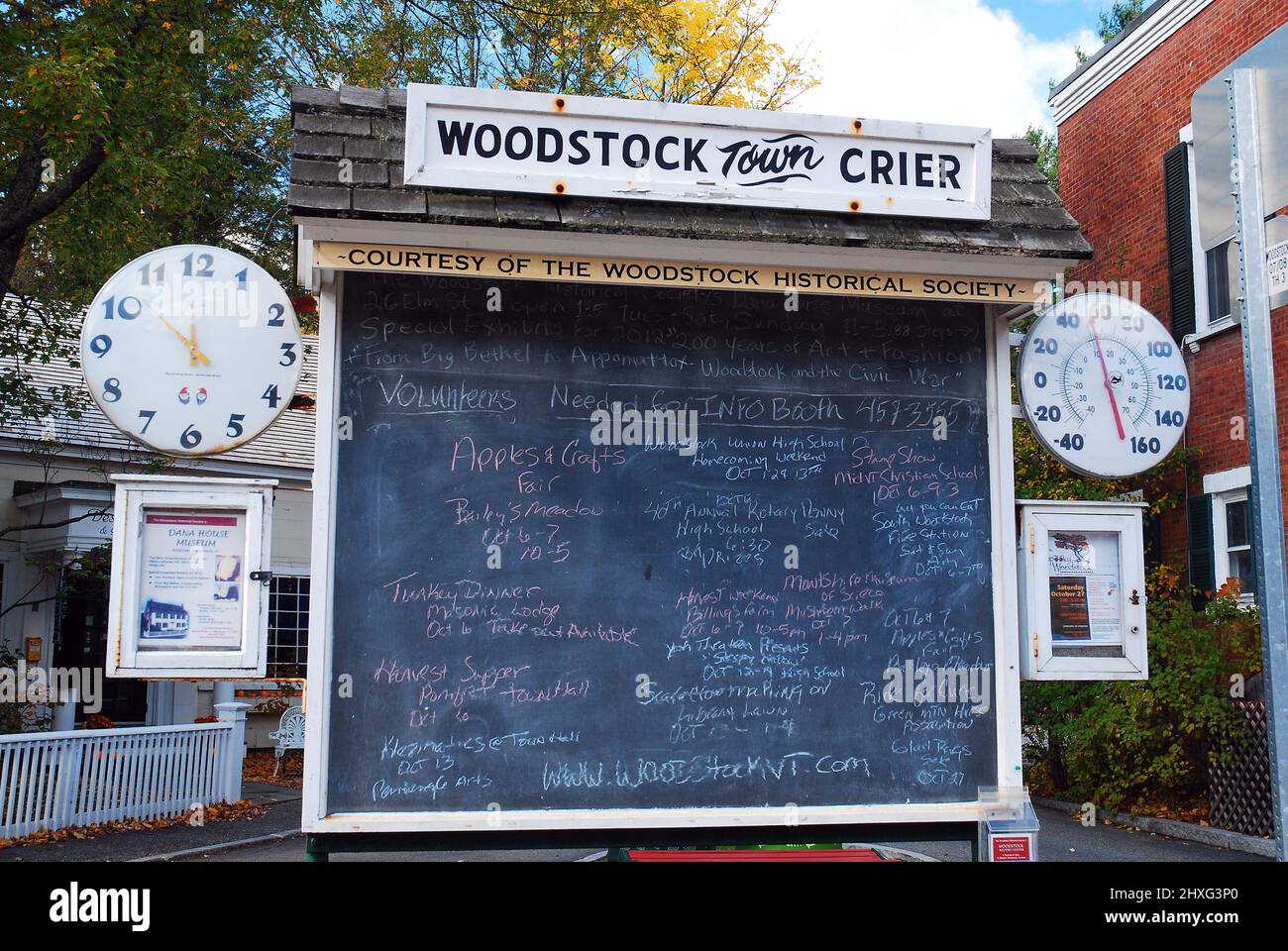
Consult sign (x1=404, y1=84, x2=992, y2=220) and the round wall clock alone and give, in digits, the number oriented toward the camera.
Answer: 2

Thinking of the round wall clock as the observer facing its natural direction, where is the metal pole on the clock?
The metal pole is roughly at 10 o'clock from the round wall clock.

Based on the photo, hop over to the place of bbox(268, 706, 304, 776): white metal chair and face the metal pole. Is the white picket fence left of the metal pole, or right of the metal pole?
right

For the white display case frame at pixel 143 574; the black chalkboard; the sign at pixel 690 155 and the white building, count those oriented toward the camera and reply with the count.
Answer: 4

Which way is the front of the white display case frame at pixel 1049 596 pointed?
toward the camera

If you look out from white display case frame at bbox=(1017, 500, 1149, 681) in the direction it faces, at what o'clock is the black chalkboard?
The black chalkboard is roughly at 2 o'clock from the white display case frame.

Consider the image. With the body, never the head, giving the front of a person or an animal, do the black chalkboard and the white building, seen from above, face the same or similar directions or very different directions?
same or similar directions

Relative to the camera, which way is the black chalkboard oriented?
toward the camera

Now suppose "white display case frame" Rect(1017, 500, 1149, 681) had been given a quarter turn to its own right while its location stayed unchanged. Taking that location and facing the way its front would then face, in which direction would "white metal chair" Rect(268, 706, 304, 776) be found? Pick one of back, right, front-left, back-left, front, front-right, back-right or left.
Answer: front-right

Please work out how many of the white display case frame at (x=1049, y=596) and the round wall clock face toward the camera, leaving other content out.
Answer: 2

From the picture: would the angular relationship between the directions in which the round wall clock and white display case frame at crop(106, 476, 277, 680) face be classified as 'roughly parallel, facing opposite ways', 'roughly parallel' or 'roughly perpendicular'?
roughly parallel
